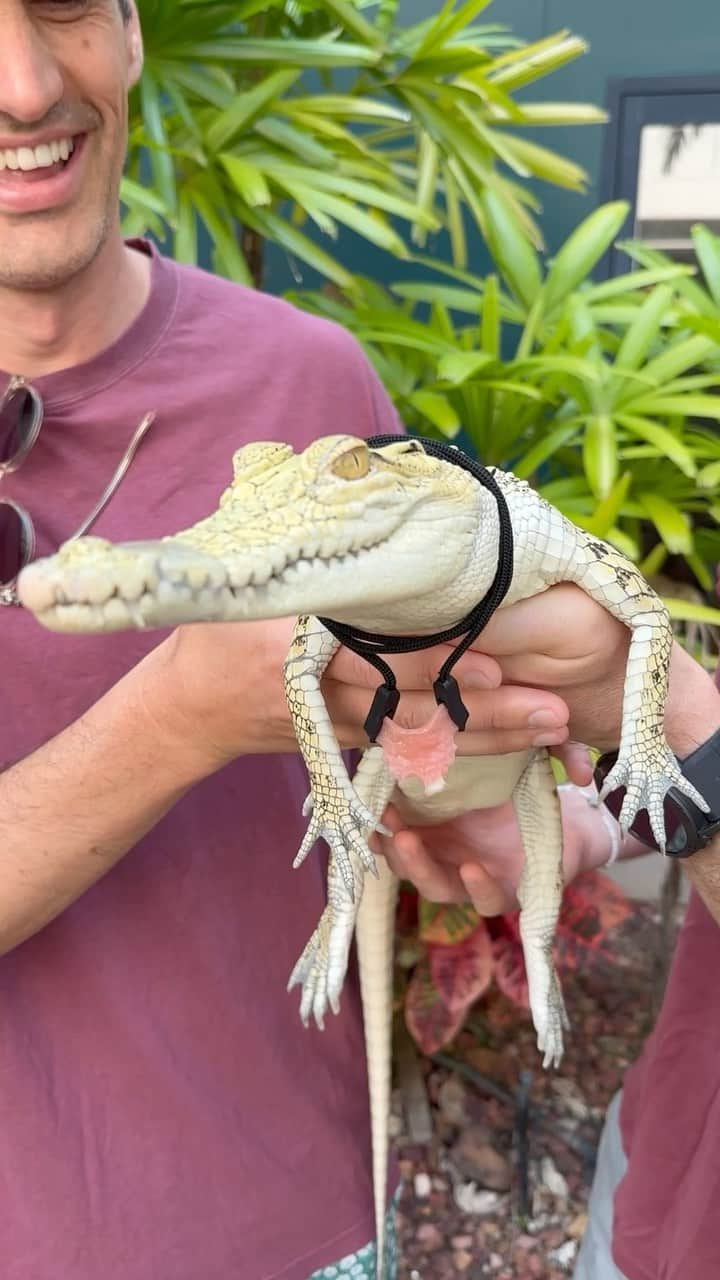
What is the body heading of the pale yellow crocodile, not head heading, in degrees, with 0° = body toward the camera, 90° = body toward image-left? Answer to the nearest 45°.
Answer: approximately 45°

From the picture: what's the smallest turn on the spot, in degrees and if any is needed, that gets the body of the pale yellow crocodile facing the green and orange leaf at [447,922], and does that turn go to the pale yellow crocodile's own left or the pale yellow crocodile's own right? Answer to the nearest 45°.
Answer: approximately 135° to the pale yellow crocodile's own right

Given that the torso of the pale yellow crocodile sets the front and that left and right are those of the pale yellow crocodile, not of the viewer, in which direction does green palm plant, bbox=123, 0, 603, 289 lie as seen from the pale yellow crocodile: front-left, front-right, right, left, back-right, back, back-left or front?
back-right
